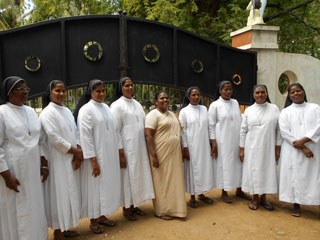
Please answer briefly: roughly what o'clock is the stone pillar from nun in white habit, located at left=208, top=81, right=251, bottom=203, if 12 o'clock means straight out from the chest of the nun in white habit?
The stone pillar is roughly at 8 o'clock from the nun in white habit.

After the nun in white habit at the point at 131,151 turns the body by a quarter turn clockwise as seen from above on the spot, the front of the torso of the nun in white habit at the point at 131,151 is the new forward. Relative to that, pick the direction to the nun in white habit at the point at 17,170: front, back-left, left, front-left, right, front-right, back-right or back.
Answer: front

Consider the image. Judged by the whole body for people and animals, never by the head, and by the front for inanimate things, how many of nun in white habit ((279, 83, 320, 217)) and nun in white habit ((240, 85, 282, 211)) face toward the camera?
2

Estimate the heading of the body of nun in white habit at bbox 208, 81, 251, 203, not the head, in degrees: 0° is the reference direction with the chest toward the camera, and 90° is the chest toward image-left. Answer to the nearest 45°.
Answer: approximately 315°

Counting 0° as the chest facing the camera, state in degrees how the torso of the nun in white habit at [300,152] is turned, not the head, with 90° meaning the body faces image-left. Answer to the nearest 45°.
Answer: approximately 0°

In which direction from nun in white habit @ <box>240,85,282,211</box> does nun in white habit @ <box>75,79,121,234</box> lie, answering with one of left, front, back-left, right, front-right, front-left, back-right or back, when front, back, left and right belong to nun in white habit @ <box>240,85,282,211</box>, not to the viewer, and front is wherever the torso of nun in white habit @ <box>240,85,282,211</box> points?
front-right

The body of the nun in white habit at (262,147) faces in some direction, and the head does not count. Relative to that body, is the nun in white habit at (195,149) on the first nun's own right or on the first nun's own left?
on the first nun's own right

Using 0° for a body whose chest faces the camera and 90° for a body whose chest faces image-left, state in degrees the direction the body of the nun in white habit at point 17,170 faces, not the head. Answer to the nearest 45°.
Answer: approximately 315°

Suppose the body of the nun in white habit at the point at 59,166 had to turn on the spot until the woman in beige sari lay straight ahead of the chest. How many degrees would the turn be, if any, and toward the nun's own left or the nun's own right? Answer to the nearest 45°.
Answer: approximately 45° to the nun's own left

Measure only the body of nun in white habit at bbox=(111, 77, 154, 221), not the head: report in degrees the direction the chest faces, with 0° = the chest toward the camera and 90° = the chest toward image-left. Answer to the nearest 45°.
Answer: approximately 315°

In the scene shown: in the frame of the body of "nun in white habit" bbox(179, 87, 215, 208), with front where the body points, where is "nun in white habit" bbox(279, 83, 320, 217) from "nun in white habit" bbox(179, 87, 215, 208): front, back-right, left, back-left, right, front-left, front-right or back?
front-left

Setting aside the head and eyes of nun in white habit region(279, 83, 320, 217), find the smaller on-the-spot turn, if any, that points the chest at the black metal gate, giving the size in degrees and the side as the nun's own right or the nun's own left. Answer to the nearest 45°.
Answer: approximately 90° to the nun's own right
